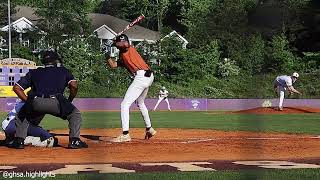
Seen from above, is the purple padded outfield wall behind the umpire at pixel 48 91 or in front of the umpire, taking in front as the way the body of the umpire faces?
in front

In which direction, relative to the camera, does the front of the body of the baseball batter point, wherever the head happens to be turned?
to the viewer's left

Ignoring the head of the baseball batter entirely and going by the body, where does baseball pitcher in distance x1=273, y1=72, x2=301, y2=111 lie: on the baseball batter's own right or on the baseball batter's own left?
on the baseball batter's own right

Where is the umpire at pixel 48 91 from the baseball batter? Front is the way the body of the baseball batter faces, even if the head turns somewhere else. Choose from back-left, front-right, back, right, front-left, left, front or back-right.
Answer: front-left

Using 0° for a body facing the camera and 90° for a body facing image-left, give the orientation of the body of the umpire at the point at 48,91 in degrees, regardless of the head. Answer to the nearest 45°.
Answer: approximately 180°

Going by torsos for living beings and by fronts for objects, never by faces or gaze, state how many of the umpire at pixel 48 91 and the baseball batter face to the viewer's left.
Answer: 1

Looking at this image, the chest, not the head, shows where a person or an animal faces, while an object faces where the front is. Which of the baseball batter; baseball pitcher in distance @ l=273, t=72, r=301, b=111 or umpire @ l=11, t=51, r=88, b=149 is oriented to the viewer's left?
the baseball batter
